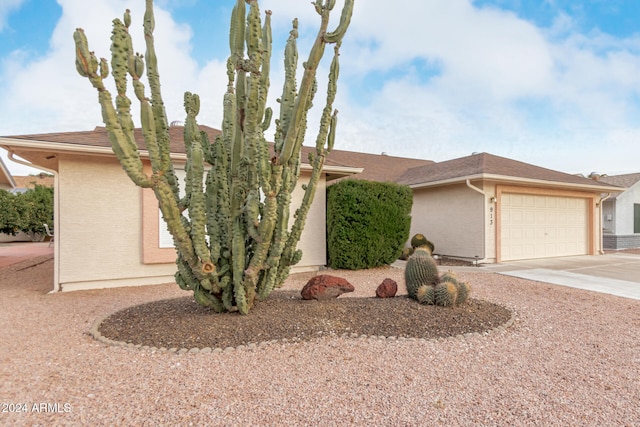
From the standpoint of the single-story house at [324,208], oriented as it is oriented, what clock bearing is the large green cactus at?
The large green cactus is roughly at 2 o'clock from the single-story house.

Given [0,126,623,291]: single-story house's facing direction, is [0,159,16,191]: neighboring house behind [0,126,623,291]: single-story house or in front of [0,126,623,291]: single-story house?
behind

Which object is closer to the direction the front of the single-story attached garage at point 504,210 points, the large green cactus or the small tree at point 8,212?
the large green cactus

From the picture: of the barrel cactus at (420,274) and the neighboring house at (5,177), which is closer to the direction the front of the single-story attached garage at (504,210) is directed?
the barrel cactus

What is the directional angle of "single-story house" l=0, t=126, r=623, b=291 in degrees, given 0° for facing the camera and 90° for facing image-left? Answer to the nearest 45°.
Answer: approximately 315°

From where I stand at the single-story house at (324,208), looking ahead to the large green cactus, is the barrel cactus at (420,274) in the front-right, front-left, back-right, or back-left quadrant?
front-left

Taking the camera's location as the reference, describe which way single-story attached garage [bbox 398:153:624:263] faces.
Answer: facing the viewer and to the right of the viewer

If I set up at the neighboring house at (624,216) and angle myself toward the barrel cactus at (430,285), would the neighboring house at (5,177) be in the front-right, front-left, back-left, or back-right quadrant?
front-right

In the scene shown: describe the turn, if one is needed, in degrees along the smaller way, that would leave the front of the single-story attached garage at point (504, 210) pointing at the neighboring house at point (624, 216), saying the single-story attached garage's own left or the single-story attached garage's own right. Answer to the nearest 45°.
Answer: approximately 90° to the single-story attached garage's own left

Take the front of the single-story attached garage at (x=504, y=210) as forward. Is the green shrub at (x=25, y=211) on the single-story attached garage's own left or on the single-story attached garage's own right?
on the single-story attached garage's own right

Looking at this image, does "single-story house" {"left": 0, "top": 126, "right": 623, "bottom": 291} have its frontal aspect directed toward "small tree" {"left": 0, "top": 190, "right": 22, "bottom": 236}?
no

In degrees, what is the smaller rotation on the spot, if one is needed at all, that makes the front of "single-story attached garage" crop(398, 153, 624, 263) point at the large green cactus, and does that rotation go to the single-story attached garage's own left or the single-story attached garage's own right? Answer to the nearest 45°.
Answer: approximately 45° to the single-story attached garage's own right

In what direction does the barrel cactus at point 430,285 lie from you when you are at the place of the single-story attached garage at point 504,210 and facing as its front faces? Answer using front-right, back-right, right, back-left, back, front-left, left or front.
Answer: front-right

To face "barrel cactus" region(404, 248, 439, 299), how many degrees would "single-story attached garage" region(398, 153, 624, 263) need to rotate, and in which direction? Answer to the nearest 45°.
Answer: approximately 45° to its right

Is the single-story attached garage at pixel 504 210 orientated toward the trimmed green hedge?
no

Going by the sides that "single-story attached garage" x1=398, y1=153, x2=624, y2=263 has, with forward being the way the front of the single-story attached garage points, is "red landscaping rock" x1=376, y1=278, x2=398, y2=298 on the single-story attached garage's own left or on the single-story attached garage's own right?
on the single-story attached garage's own right
